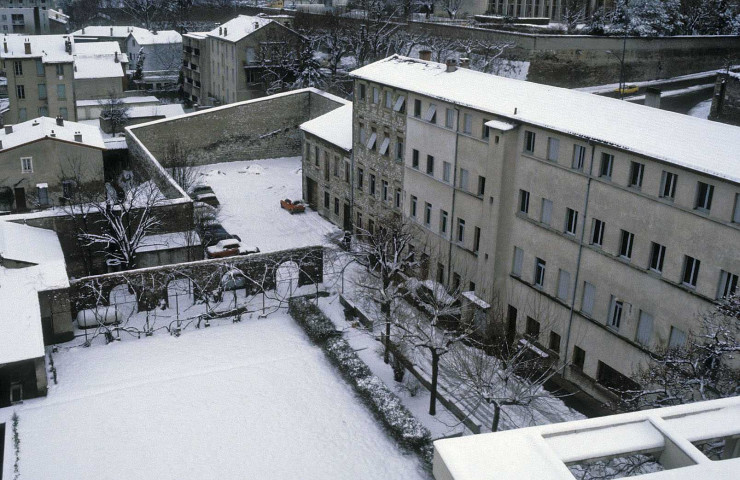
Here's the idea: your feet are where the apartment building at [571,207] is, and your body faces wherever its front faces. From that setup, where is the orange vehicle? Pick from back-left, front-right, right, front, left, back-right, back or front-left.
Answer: right

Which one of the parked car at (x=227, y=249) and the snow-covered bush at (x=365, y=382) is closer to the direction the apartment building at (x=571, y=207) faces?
the snow-covered bush

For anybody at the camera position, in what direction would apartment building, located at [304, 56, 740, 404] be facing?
facing the viewer and to the left of the viewer

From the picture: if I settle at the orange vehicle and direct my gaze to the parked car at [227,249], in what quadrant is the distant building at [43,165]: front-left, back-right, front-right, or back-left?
front-right

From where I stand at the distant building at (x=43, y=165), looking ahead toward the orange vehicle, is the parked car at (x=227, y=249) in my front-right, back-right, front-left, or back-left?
front-right
